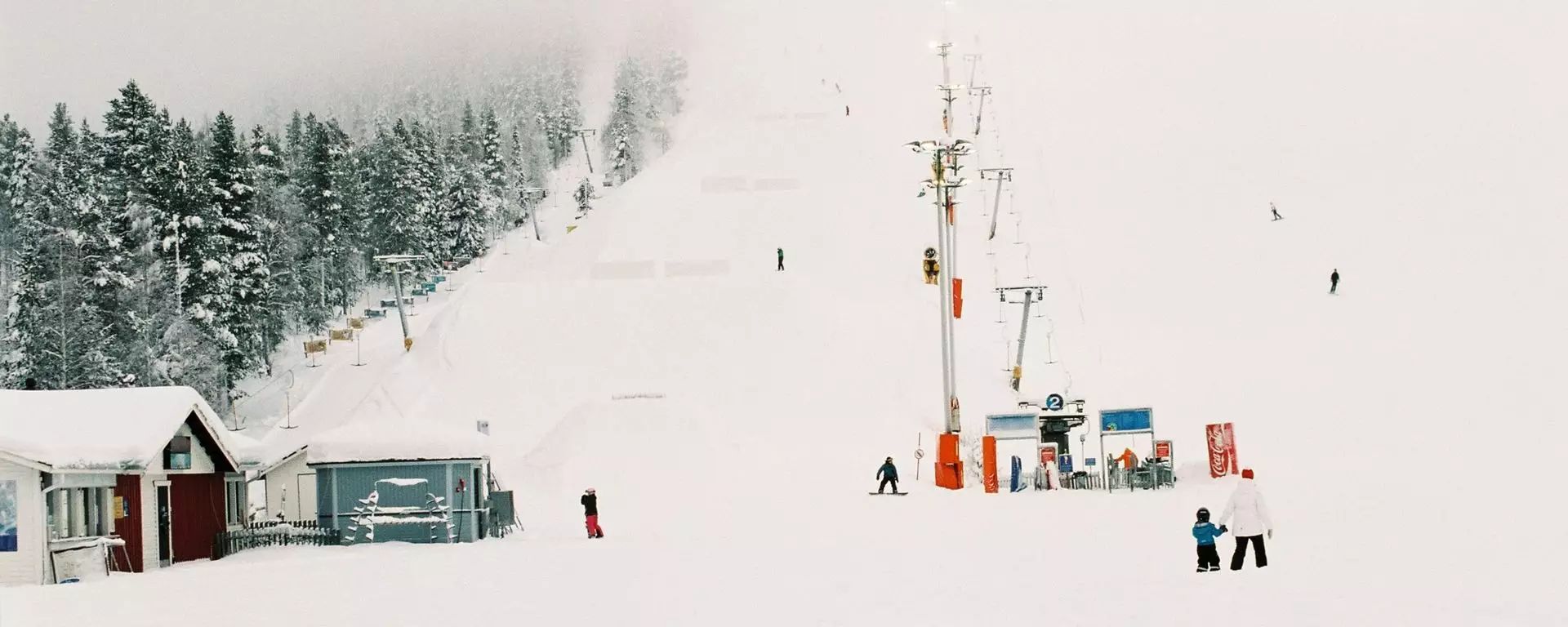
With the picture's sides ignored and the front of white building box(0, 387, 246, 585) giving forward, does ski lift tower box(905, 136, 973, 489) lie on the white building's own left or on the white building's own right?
on the white building's own left

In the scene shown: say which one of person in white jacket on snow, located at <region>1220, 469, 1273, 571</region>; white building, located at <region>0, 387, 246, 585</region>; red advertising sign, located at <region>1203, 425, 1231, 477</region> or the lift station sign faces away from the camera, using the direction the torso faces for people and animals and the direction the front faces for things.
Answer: the person in white jacket on snow

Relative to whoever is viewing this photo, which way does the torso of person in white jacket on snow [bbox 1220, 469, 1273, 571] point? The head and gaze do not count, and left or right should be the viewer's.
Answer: facing away from the viewer

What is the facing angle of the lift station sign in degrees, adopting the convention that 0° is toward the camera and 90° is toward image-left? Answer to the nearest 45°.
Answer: approximately 0°

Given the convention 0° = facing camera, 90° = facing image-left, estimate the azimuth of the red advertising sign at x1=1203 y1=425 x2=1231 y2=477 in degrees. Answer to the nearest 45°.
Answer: approximately 0°

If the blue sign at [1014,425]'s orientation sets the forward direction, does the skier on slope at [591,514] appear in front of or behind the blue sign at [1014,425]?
in front

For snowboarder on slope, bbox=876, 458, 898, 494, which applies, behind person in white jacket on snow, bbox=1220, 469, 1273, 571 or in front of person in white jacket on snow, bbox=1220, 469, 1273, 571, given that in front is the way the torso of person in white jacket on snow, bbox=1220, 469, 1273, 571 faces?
in front

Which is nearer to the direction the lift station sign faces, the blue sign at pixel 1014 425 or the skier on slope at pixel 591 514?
the skier on slope

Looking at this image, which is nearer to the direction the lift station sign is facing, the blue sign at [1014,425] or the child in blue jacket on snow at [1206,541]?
the child in blue jacket on snow
